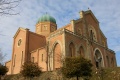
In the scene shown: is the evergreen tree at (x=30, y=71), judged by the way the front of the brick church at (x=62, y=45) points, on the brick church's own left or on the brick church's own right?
on the brick church's own right

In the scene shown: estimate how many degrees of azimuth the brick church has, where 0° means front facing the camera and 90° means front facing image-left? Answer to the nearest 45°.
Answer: approximately 315°
